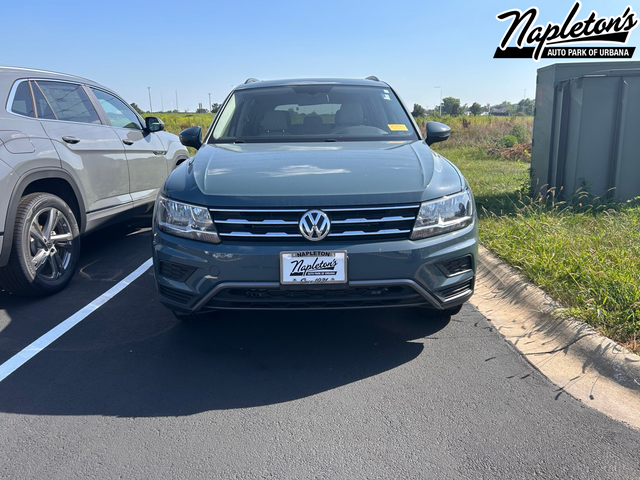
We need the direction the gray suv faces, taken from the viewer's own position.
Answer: facing away from the viewer and to the right of the viewer

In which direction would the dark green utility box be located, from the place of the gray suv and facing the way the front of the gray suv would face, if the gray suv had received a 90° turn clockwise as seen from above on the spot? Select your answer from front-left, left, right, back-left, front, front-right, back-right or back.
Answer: front-left
